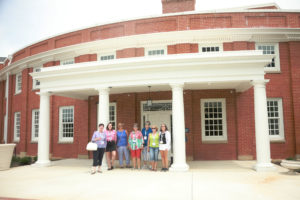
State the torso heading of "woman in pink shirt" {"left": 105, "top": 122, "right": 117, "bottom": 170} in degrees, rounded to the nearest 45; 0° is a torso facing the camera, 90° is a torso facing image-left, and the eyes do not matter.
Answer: approximately 0°

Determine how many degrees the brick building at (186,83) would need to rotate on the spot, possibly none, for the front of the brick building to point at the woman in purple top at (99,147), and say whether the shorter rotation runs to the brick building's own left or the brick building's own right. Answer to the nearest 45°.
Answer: approximately 45° to the brick building's own right

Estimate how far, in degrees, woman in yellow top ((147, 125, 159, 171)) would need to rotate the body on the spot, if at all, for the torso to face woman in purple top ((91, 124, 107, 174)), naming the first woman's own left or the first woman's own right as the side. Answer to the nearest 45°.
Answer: approximately 90° to the first woman's own right

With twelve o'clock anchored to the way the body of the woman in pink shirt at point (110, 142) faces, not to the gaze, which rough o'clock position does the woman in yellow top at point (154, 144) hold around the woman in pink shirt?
The woman in yellow top is roughly at 10 o'clock from the woman in pink shirt.

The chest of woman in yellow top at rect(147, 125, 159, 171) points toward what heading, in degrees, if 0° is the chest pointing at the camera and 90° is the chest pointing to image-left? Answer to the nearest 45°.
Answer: approximately 0°

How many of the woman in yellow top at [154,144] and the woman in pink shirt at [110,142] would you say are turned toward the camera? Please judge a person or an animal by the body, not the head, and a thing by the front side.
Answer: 2
